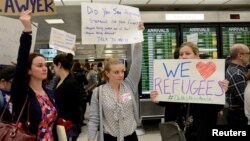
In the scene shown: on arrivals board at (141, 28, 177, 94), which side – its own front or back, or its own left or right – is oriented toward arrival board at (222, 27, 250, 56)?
left

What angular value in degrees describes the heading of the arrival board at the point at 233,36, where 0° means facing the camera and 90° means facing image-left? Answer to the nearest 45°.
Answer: approximately 0°

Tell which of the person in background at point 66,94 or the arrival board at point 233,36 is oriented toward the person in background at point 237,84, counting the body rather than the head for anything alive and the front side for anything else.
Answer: the arrival board

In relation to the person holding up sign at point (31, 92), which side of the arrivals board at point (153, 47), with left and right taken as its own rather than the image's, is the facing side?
front

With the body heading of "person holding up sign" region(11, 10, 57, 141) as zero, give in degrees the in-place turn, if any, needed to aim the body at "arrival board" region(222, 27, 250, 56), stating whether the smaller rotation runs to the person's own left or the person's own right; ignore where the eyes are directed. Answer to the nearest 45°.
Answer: approximately 90° to the person's own left

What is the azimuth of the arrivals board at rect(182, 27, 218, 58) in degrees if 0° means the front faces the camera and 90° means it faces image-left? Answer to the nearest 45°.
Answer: approximately 0°

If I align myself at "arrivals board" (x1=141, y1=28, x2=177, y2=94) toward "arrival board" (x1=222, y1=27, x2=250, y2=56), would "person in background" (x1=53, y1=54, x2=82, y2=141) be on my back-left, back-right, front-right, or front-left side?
back-right

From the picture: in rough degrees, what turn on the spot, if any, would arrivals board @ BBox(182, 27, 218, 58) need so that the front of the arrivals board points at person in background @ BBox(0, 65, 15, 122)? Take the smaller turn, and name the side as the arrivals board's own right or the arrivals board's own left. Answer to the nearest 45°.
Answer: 0° — it already faces them
